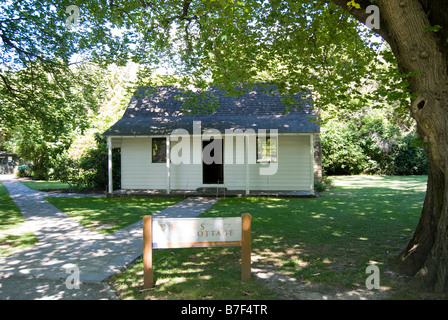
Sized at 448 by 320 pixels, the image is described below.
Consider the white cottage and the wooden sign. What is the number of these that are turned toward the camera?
2

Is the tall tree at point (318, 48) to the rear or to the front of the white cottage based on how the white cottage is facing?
to the front

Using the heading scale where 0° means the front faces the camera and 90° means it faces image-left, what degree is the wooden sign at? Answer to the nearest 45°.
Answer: approximately 0°

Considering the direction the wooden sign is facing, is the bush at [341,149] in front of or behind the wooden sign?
behind

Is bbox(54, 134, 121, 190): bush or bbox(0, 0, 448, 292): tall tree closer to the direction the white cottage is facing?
the tall tree

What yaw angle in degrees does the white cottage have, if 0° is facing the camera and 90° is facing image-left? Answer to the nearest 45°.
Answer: approximately 0°

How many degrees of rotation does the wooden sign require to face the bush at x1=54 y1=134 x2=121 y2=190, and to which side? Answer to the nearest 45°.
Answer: approximately 180°

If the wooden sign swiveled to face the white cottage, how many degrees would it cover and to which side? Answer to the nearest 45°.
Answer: approximately 180°

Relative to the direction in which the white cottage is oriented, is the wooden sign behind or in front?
in front
